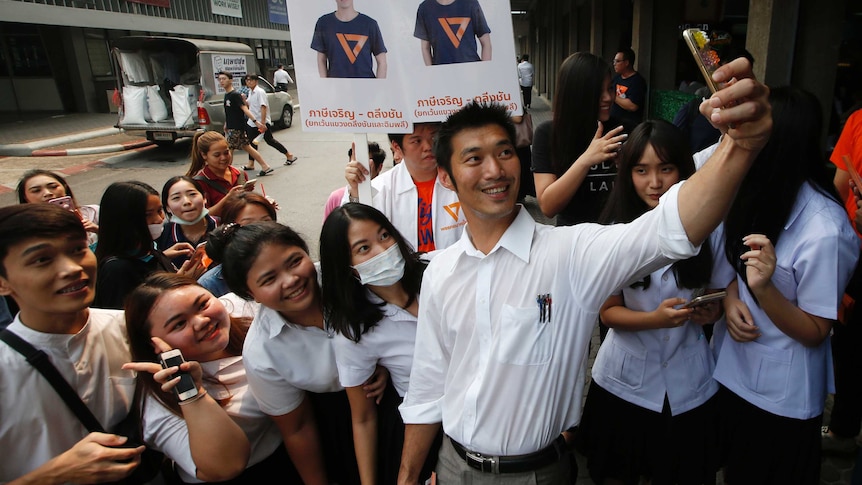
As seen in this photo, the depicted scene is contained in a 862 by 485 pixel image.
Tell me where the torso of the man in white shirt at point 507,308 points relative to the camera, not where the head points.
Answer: toward the camera

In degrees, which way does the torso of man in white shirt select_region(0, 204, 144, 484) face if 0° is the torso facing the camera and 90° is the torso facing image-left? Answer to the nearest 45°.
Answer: approximately 315°

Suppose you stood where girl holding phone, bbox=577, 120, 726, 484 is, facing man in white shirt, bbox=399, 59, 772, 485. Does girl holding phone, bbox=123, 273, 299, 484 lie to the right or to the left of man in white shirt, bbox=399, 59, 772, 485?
right

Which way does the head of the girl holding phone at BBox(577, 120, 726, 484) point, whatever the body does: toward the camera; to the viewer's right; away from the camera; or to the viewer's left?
toward the camera

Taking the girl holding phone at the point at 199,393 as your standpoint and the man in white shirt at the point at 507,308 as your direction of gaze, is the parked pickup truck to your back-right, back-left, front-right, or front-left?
back-left

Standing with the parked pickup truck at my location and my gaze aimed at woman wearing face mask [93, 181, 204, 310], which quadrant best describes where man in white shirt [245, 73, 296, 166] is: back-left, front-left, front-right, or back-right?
front-left

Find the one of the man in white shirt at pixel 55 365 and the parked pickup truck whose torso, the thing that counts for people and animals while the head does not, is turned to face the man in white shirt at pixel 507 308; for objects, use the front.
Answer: the man in white shirt at pixel 55 365

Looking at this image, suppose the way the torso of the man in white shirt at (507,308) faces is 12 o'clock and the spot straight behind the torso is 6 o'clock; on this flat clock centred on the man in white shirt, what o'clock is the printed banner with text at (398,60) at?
The printed banner with text is roughly at 5 o'clock from the man in white shirt.

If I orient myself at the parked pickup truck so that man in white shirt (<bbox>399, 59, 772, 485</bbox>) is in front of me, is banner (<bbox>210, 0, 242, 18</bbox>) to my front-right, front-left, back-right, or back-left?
back-left

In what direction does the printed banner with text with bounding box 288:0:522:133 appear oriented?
toward the camera
